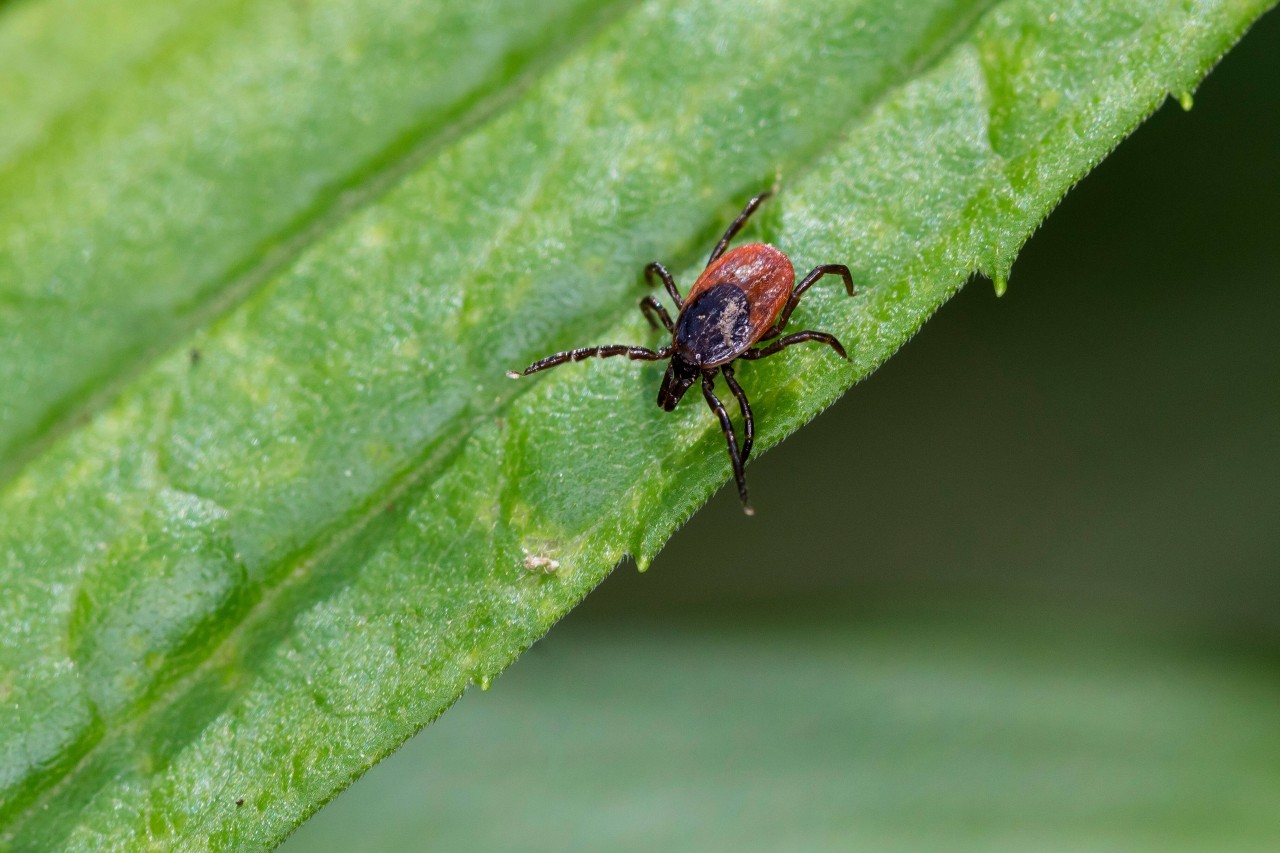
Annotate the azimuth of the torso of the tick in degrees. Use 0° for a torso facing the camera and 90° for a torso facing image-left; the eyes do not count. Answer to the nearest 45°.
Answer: approximately 45°
